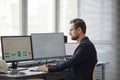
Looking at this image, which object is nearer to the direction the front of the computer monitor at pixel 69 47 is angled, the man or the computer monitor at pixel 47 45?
the man

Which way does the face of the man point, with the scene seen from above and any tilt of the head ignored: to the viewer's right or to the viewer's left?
to the viewer's left

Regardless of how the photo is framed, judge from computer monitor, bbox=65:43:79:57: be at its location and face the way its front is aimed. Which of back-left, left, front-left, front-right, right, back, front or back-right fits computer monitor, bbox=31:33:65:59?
front-right

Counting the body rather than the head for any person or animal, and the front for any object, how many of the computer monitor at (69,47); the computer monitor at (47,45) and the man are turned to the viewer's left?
1

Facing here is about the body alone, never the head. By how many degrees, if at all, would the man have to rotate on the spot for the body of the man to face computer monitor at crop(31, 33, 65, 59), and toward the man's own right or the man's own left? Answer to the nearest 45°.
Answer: approximately 45° to the man's own right

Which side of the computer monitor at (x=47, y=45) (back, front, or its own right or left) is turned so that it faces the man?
front

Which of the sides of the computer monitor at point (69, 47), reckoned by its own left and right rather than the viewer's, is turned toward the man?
front

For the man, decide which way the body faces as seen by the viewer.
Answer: to the viewer's left
